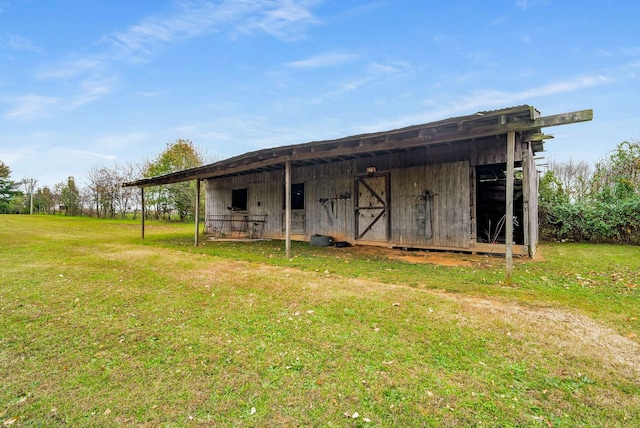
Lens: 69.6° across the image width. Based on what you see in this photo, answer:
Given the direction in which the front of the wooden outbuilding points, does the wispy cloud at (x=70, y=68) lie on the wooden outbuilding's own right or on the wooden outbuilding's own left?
on the wooden outbuilding's own right

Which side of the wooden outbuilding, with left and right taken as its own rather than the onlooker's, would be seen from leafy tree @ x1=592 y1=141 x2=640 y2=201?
back

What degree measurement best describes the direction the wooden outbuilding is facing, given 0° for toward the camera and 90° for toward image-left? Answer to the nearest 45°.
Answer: approximately 45°

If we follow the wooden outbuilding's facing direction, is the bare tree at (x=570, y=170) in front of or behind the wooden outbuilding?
behind

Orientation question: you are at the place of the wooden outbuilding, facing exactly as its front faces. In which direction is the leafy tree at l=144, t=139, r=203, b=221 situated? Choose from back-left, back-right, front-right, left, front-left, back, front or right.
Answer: right

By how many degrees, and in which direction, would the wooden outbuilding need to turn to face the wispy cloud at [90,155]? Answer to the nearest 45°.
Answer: approximately 90° to its right

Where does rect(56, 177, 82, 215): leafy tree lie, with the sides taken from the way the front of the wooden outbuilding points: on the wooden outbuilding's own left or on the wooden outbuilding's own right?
on the wooden outbuilding's own right
